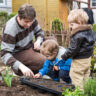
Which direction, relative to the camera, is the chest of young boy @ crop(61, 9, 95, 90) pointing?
to the viewer's left

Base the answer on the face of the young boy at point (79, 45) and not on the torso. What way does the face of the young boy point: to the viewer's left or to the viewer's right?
to the viewer's left

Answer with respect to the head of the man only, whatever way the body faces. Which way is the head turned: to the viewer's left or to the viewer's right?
to the viewer's right

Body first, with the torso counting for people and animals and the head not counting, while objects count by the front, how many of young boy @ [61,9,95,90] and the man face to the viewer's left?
1

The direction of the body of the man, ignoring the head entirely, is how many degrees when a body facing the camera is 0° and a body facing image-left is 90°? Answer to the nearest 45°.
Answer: approximately 315°

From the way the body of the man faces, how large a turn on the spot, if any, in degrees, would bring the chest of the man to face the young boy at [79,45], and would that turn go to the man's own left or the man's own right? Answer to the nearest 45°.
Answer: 0° — they already face them
